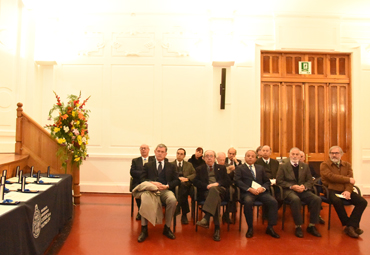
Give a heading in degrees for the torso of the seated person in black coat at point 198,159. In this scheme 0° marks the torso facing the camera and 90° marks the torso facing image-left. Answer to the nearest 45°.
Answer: approximately 45°

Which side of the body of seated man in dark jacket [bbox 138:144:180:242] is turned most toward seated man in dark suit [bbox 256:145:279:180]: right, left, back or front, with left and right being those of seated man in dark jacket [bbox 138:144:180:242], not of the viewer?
left

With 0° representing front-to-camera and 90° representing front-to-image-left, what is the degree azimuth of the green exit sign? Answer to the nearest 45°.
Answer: approximately 0°

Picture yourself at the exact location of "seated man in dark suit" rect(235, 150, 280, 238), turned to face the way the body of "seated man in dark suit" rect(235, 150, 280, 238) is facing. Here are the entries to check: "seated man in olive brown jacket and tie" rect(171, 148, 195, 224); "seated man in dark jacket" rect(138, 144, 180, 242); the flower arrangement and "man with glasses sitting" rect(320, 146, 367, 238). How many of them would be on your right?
3

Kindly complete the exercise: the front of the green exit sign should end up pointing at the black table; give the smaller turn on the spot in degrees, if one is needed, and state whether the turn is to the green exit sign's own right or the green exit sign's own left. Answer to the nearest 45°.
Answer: approximately 45° to the green exit sign's own right

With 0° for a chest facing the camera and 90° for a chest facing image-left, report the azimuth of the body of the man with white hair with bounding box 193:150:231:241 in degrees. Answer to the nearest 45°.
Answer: approximately 0°

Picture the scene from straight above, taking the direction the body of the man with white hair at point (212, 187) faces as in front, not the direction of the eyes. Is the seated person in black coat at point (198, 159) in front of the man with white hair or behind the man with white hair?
behind

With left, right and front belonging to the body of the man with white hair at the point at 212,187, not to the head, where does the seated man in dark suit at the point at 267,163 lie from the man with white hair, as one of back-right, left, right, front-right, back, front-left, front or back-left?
back-left

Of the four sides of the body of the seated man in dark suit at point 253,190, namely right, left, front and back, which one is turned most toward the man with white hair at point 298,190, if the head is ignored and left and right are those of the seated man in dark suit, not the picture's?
left
